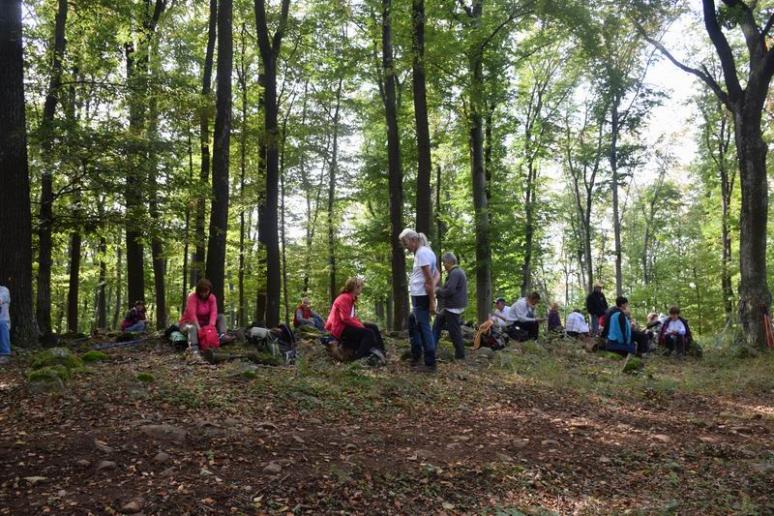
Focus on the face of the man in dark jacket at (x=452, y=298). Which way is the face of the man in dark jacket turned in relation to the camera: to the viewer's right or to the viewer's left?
to the viewer's left

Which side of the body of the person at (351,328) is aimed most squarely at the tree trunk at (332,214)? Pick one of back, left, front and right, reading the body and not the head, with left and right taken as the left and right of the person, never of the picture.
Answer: left

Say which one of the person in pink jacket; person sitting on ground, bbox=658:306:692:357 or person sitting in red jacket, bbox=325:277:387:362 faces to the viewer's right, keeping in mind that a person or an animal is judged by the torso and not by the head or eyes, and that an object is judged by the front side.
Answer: the person sitting in red jacket

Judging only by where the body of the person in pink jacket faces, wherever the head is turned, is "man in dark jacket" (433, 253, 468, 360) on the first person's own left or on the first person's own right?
on the first person's own left

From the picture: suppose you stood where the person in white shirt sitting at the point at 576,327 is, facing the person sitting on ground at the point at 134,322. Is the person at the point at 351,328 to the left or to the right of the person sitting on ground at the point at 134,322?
left

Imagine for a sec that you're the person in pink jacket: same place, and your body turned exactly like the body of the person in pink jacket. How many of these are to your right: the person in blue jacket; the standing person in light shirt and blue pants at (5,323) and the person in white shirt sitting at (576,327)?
1

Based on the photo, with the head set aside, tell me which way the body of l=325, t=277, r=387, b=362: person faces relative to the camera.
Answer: to the viewer's right

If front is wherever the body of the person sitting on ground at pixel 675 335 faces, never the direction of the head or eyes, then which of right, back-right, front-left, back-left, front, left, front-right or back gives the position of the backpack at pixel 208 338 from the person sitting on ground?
front-right

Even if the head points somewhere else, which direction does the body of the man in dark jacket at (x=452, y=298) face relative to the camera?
to the viewer's left

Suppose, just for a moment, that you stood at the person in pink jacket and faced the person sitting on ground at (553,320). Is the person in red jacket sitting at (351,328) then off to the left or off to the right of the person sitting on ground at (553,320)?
right

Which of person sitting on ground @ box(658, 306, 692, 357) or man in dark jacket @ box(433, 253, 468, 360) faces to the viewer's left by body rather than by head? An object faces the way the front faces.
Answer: the man in dark jacket

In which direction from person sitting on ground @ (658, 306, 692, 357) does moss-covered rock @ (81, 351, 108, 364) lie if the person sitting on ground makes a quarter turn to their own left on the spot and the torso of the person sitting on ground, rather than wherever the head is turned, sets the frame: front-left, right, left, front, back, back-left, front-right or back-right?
back-right

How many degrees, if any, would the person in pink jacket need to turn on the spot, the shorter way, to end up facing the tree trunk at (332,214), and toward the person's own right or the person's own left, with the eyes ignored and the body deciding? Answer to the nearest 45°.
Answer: approximately 180°

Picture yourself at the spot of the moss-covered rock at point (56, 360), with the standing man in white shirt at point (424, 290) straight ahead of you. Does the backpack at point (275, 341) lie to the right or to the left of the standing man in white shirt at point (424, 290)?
left

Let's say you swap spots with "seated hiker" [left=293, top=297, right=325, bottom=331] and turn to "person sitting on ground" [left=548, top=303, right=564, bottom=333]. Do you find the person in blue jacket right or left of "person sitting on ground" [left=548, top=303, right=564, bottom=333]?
right
